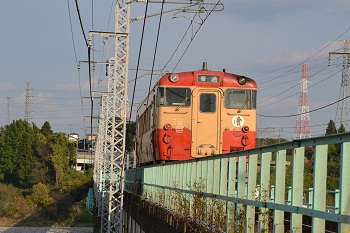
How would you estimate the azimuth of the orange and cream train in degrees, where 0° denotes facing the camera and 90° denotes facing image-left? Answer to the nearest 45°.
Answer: approximately 0°
